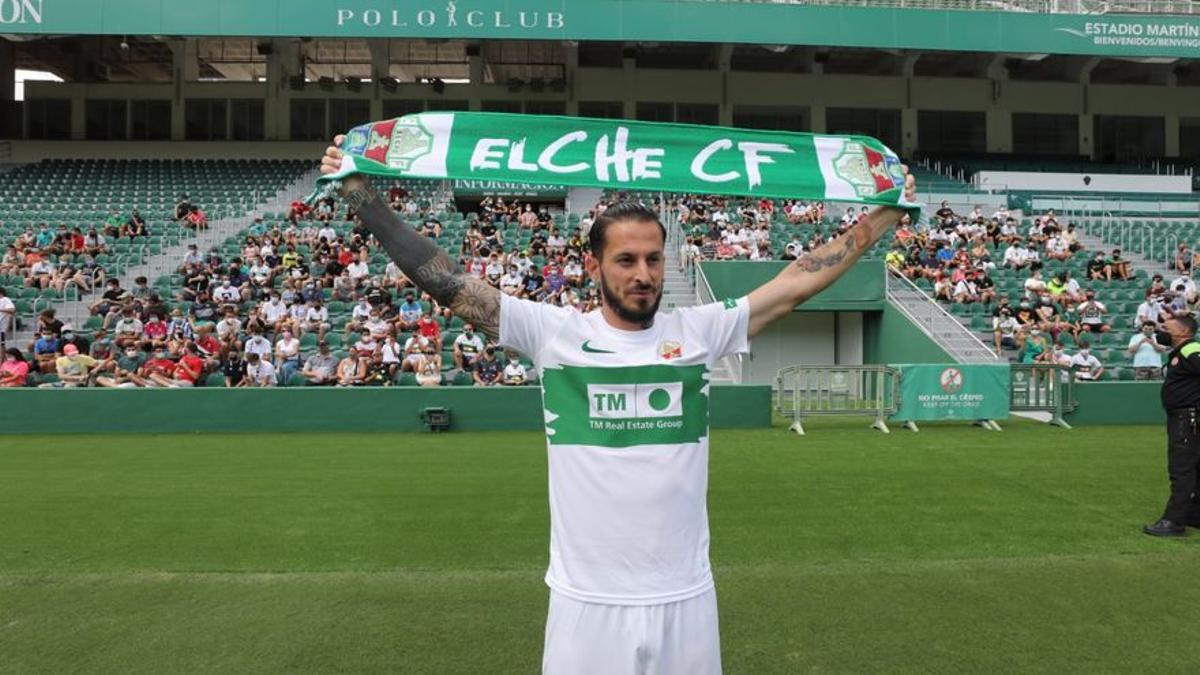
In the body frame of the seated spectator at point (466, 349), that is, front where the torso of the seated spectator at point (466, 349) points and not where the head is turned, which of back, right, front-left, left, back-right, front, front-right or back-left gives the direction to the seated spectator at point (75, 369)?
right

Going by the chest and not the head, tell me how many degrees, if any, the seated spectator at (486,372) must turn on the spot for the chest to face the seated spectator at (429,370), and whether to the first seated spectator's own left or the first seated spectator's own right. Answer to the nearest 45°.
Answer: approximately 90° to the first seated spectator's own right

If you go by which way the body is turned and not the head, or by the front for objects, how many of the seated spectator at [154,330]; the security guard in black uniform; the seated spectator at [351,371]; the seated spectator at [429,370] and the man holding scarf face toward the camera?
4

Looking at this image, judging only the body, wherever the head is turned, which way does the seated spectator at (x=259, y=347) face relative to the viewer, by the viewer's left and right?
facing the viewer

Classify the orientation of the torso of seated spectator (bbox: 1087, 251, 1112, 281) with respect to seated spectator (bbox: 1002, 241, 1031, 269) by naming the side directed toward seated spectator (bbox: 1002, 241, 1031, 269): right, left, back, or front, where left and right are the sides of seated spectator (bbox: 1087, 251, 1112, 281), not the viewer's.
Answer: right

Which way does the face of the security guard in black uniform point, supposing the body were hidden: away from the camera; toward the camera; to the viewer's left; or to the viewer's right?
to the viewer's left

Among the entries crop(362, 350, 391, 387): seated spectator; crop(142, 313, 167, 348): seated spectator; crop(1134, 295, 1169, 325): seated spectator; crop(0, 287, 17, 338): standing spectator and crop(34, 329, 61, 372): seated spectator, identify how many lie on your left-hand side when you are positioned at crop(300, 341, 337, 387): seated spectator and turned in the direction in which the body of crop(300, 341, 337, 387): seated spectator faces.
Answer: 2

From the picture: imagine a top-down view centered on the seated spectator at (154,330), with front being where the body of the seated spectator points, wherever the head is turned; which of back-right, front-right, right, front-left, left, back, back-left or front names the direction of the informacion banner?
back-left

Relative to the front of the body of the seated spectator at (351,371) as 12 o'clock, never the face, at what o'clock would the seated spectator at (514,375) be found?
the seated spectator at (514,375) is roughly at 9 o'clock from the seated spectator at (351,371).

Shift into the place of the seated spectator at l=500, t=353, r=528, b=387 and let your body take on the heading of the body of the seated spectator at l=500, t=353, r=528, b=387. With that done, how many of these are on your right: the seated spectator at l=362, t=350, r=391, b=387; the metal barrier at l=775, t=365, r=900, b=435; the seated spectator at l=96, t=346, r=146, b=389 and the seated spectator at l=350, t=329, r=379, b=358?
3

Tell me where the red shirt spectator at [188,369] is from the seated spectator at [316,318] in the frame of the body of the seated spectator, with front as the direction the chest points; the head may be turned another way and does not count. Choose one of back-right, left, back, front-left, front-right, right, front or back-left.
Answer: front-right

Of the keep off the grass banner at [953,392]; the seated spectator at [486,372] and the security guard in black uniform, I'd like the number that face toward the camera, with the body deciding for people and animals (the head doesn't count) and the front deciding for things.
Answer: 2

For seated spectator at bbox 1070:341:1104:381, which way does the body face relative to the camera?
toward the camera

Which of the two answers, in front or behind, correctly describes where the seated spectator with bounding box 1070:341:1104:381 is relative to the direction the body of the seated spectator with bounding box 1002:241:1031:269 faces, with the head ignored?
in front
